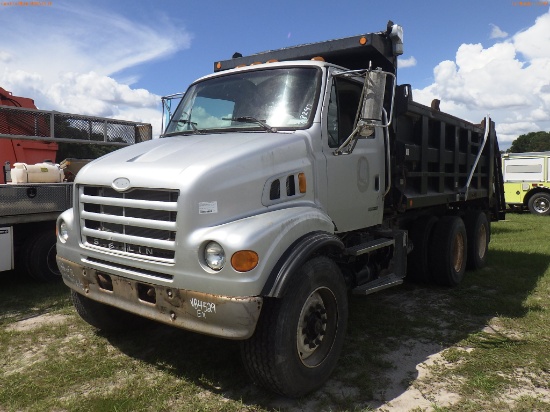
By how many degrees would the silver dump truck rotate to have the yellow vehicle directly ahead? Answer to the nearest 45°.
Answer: approximately 180°

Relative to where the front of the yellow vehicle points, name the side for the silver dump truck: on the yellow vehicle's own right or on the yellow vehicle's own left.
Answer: on the yellow vehicle's own right

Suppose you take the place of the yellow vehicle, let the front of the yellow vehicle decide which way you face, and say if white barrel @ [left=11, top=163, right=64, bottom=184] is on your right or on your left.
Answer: on your right

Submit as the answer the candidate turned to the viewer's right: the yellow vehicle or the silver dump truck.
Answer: the yellow vehicle

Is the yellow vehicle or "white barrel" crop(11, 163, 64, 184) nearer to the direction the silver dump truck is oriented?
the white barrel

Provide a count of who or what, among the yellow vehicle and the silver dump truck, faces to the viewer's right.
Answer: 1

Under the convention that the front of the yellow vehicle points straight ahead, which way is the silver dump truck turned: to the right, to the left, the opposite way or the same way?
to the right

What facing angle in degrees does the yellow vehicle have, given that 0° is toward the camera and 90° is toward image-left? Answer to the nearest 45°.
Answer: approximately 270°

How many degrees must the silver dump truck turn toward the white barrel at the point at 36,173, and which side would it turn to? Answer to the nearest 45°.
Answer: approximately 90° to its right
